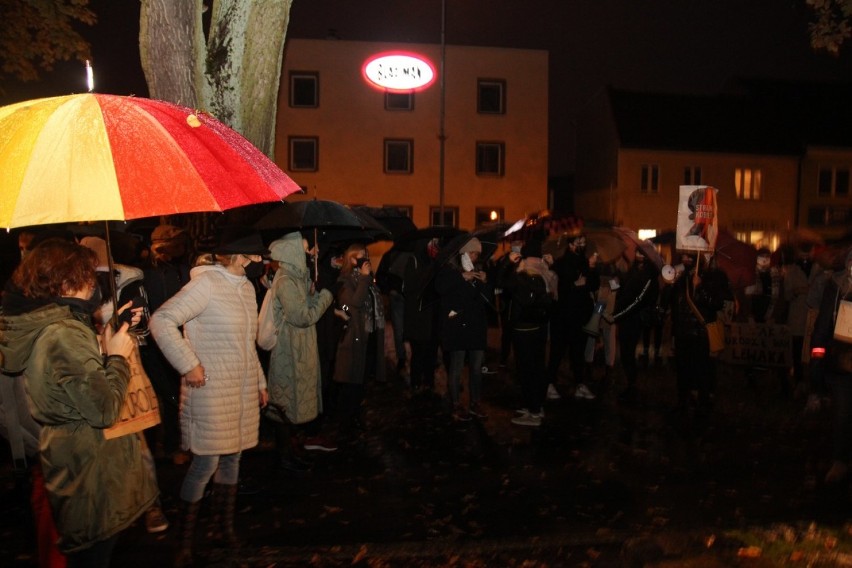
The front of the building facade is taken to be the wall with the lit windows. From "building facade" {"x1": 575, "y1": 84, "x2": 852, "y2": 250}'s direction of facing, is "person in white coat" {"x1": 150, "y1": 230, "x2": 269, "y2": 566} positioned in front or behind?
in front

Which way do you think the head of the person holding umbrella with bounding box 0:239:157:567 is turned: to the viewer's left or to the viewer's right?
to the viewer's right

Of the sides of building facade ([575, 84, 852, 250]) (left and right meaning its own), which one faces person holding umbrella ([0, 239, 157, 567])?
front

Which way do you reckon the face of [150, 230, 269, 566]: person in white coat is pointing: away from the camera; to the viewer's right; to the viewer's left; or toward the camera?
to the viewer's right
